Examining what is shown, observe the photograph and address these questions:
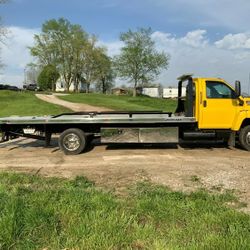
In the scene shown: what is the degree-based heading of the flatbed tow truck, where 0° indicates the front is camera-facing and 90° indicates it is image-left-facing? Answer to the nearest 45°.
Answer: approximately 270°

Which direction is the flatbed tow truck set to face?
to the viewer's right
